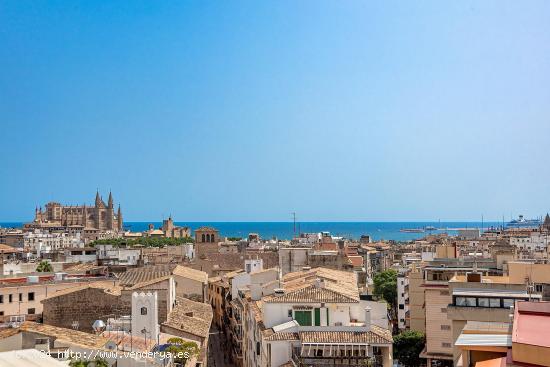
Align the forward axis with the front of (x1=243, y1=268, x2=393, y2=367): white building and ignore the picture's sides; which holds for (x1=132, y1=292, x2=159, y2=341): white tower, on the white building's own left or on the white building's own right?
on the white building's own right

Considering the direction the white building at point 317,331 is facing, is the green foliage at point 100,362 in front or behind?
in front

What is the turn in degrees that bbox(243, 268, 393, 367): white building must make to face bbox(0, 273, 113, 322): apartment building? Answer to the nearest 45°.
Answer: approximately 135° to its right

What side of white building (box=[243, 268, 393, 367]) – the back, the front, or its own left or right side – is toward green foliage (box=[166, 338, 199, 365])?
right

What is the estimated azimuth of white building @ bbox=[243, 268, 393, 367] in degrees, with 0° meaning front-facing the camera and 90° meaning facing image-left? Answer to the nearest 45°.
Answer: approximately 0°

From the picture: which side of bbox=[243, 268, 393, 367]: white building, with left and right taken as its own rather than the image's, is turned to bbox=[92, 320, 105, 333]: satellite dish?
right
